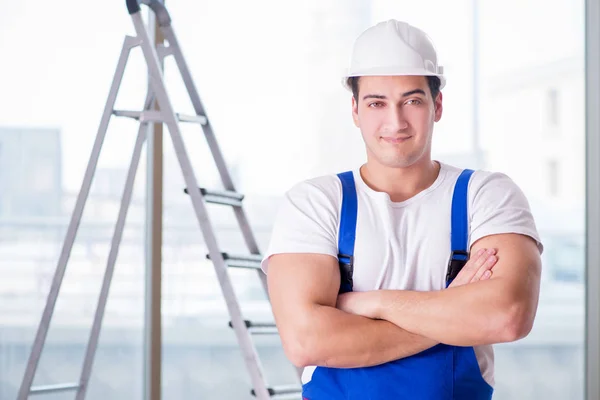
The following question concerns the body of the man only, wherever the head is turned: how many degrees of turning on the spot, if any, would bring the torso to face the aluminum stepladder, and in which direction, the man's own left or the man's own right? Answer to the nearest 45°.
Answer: approximately 135° to the man's own right

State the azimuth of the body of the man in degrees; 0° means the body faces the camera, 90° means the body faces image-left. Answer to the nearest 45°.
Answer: approximately 0°
